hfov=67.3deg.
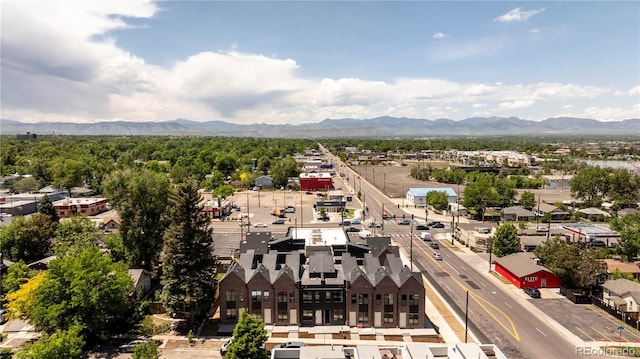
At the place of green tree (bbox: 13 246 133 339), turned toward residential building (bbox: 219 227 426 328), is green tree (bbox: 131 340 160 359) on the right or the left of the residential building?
right

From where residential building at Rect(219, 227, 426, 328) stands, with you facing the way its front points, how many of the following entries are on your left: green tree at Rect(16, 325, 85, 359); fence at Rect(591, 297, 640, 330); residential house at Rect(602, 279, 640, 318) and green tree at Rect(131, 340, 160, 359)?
2

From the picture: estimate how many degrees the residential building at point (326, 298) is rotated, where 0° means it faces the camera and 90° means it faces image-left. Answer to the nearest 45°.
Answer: approximately 0°

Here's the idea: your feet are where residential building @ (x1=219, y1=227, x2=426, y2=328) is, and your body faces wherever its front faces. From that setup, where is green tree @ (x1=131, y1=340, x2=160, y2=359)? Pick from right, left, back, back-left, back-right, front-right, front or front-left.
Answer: front-right

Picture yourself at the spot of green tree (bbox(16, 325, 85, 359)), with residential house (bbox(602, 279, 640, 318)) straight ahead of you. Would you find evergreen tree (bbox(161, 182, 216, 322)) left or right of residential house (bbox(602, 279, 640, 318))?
left

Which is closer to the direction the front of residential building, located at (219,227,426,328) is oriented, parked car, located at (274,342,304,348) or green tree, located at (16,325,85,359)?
the parked car

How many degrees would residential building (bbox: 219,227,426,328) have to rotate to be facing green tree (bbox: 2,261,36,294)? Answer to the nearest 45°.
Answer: approximately 90° to its right

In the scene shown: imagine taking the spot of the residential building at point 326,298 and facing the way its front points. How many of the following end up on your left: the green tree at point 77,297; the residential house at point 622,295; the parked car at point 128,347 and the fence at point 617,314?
2

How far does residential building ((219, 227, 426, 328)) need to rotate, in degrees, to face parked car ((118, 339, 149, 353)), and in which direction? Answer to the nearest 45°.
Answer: approximately 90° to its right

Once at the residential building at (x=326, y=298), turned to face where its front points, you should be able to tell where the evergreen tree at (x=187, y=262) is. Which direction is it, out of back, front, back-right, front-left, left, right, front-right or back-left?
right

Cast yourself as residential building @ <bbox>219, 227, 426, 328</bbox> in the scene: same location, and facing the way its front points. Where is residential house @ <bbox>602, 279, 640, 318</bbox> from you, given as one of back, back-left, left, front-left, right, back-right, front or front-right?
left

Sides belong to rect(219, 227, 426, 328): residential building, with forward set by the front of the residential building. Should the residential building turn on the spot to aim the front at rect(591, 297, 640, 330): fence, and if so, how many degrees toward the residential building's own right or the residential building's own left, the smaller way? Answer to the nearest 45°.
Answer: approximately 90° to the residential building's own left

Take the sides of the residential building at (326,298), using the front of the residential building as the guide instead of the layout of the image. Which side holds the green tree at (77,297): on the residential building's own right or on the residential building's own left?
on the residential building's own right

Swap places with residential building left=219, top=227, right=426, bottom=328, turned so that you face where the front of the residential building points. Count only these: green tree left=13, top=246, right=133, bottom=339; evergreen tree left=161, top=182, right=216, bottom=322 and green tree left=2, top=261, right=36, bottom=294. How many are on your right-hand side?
3
